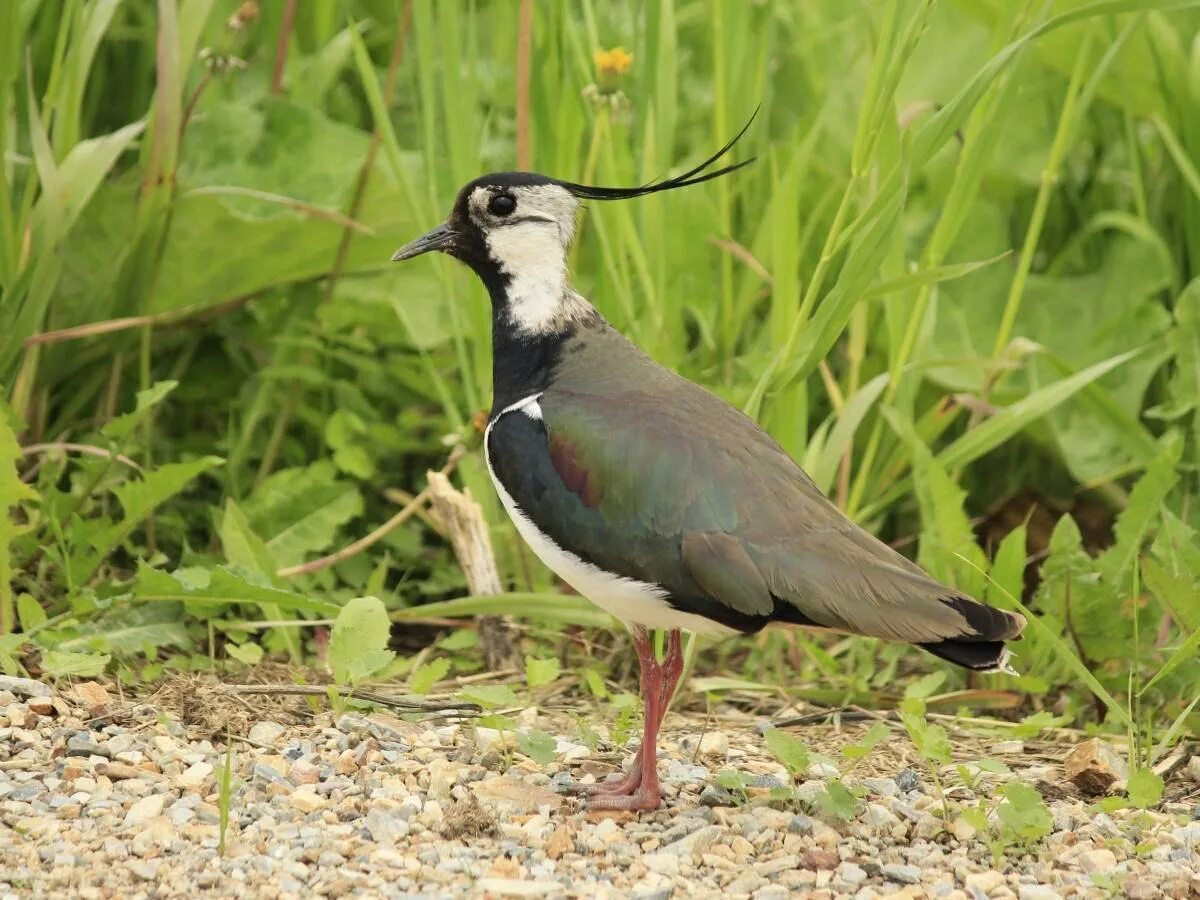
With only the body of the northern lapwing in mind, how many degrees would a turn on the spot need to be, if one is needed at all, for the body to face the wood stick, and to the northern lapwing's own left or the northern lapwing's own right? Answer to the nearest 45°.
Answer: approximately 45° to the northern lapwing's own right

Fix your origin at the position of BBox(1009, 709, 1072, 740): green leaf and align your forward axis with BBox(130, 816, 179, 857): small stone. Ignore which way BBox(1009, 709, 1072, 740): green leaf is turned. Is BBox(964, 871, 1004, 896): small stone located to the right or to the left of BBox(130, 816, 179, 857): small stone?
left

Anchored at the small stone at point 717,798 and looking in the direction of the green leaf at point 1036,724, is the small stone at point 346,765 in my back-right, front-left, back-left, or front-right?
back-left

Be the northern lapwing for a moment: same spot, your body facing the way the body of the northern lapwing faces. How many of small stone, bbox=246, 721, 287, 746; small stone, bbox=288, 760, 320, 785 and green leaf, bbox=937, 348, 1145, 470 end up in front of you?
2

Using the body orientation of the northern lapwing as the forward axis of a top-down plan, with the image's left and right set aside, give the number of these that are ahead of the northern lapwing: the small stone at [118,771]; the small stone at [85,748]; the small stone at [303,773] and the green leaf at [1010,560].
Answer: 3

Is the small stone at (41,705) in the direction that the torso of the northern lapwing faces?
yes

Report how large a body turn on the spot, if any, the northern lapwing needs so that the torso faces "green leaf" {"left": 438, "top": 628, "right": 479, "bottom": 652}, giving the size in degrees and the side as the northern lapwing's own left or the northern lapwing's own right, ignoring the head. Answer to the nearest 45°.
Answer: approximately 45° to the northern lapwing's own right

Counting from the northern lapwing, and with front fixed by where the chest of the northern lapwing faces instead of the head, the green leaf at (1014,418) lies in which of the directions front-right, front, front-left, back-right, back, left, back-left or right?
back-right

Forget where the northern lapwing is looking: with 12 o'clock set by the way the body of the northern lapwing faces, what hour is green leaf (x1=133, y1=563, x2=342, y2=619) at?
The green leaf is roughly at 1 o'clock from the northern lapwing.

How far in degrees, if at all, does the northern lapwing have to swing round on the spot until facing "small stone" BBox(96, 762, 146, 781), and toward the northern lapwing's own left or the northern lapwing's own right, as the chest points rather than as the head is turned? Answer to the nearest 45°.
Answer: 0° — it already faces it

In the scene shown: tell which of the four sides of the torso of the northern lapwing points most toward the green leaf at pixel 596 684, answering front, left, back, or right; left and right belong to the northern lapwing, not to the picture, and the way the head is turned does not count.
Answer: right

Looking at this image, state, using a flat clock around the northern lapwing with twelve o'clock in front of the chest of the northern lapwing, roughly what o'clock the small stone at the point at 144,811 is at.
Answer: The small stone is roughly at 11 o'clock from the northern lapwing.

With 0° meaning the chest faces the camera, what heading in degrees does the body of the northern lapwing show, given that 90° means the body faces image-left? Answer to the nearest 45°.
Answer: approximately 90°

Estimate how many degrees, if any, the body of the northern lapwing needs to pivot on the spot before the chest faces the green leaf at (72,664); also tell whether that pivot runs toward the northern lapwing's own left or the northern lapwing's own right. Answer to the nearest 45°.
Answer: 0° — it already faces it
